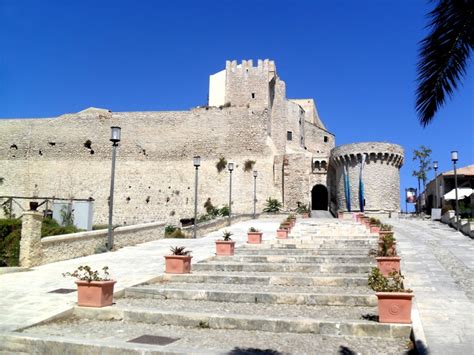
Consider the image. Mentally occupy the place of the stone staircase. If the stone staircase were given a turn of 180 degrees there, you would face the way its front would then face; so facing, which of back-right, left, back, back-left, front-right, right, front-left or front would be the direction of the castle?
front

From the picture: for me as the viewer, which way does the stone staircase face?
facing the viewer

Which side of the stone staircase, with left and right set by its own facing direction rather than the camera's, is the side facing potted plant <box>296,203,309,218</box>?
back
